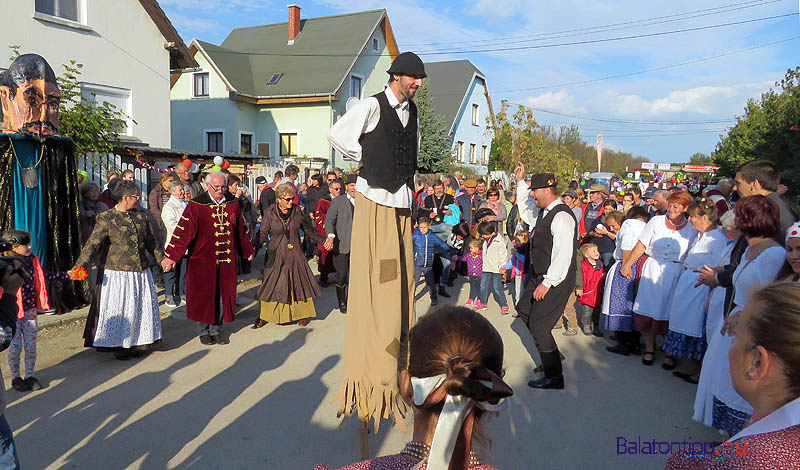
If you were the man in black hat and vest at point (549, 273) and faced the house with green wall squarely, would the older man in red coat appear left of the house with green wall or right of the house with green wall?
left

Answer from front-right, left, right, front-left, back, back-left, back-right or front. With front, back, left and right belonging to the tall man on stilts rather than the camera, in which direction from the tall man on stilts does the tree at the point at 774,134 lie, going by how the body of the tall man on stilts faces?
left

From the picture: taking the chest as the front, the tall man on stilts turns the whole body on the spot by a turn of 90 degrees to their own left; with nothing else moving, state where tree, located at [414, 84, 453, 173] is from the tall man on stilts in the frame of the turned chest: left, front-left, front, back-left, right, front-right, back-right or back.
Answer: front-left

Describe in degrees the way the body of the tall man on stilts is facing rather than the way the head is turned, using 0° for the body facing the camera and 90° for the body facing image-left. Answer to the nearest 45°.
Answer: approximately 315°

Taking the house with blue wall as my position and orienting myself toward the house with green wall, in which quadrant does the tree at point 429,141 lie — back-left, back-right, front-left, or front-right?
front-left

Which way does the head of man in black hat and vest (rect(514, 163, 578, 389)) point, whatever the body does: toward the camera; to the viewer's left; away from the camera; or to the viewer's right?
to the viewer's left

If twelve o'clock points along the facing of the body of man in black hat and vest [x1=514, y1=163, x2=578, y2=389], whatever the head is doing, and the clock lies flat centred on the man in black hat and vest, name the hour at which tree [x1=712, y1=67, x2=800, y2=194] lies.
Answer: The tree is roughly at 4 o'clock from the man in black hat and vest.

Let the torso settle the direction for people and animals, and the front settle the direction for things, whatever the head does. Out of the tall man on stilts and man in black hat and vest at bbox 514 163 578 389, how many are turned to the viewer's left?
1

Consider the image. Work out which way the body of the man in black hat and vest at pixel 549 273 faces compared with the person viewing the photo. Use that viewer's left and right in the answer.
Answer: facing to the left of the viewer

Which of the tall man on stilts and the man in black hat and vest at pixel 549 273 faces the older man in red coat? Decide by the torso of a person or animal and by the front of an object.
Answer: the man in black hat and vest

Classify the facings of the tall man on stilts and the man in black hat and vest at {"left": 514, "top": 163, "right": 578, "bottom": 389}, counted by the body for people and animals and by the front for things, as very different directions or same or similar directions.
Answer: very different directions

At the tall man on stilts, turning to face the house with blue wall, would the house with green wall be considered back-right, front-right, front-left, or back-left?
front-left

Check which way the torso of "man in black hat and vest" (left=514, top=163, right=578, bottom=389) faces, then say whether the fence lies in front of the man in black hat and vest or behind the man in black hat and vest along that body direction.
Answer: in front

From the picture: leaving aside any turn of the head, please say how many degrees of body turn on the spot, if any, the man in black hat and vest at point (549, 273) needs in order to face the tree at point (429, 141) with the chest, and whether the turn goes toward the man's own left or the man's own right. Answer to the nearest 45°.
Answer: approximately 90° to the man's own right
